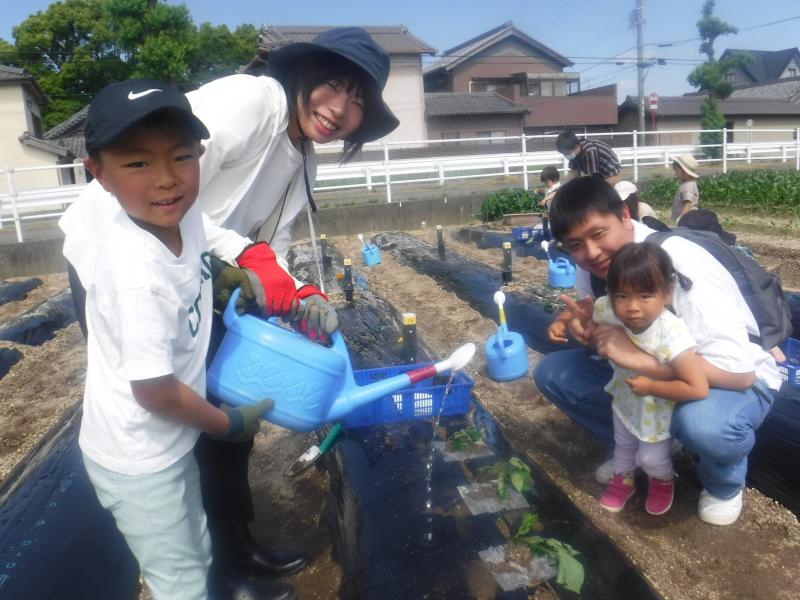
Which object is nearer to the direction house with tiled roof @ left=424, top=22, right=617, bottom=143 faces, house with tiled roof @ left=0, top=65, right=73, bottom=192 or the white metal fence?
the white metal fence

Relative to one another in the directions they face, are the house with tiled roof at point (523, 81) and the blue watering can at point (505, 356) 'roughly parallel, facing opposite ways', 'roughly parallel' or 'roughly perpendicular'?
roughly parallel, facing opposite ways

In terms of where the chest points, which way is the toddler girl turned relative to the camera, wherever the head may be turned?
toward the camera

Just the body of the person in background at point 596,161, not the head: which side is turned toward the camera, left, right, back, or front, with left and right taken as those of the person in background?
left

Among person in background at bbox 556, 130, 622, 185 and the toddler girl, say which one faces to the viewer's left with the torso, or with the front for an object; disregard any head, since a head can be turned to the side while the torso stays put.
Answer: the person in background

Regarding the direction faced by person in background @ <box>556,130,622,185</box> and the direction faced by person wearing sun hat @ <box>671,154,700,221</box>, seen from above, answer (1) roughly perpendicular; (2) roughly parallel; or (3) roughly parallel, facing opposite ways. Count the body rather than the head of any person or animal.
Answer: roughly parallel

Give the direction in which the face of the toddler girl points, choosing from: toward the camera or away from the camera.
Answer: toward the camera

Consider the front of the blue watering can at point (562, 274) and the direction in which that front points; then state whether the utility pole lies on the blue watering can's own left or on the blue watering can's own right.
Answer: on the blue watering can's own right

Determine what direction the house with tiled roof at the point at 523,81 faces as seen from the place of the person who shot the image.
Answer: facing the viewer
